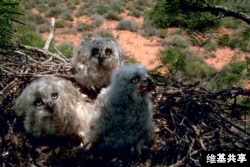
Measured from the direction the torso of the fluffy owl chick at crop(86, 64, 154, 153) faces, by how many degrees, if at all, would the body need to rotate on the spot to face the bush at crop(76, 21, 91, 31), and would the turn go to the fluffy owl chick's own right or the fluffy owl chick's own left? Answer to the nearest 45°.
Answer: approximately 135° to the fluffy owl chick's own left

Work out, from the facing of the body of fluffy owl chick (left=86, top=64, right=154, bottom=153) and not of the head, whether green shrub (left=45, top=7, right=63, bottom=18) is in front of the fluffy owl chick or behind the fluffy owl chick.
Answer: behind

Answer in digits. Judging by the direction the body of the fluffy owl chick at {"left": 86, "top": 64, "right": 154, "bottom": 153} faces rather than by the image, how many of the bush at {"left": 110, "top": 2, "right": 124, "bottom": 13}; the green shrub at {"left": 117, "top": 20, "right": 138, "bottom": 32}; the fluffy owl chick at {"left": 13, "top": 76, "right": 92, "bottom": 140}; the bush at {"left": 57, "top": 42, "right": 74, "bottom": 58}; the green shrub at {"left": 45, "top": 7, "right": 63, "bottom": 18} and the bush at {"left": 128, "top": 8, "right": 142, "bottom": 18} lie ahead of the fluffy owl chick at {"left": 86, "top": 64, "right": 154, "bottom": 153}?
0

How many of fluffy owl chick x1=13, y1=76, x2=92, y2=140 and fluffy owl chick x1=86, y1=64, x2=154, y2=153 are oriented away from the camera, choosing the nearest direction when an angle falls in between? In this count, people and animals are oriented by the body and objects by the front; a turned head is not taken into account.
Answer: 0

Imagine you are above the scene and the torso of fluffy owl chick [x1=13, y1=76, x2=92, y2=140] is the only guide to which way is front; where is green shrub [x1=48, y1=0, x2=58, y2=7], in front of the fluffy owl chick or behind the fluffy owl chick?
behind

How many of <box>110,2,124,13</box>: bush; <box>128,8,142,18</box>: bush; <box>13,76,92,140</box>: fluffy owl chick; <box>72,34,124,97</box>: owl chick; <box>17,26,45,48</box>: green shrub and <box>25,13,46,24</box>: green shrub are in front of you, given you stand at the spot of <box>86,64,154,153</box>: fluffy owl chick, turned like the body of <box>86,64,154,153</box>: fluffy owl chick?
0

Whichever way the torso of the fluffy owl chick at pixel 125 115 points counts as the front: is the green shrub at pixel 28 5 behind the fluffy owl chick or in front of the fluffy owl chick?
behind

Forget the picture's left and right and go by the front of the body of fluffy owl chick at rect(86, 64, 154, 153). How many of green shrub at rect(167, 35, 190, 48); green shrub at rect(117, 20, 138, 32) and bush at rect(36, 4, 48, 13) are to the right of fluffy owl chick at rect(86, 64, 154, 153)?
0

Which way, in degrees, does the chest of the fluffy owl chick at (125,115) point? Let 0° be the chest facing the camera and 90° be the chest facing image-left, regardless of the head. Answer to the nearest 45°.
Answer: approximately 315°

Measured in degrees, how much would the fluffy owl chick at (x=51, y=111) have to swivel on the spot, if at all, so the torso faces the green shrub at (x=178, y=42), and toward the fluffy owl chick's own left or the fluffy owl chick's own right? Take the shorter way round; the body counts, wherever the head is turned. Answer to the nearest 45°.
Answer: approximately 135° to the fluffy owl chick's own left

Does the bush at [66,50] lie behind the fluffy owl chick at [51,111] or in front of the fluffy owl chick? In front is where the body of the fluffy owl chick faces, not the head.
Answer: behind

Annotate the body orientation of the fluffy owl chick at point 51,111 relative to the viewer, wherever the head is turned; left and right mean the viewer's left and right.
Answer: facing the viewer

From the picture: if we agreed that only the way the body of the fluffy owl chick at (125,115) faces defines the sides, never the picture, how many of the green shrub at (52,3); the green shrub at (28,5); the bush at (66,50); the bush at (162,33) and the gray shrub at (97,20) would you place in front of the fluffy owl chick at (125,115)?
0

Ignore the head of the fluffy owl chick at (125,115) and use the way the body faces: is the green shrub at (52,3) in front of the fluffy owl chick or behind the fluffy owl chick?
behind

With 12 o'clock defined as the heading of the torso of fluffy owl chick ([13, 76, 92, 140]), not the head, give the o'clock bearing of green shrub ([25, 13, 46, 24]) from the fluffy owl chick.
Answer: The green shrub is roughly at 6 o'clock from the fluffy owl chick.

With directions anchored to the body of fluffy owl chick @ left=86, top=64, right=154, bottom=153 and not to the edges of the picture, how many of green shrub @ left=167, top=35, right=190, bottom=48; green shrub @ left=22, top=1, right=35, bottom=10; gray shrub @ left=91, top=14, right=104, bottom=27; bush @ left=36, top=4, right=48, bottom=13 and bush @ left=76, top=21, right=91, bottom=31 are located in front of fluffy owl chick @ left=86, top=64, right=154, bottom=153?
0

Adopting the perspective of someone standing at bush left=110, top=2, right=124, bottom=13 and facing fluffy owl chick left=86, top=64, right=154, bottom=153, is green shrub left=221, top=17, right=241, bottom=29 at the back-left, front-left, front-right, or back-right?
front-left

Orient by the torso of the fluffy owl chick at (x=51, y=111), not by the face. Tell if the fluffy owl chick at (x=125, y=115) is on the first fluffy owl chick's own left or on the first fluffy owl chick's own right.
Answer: on the first fluffy owl chick's own left
